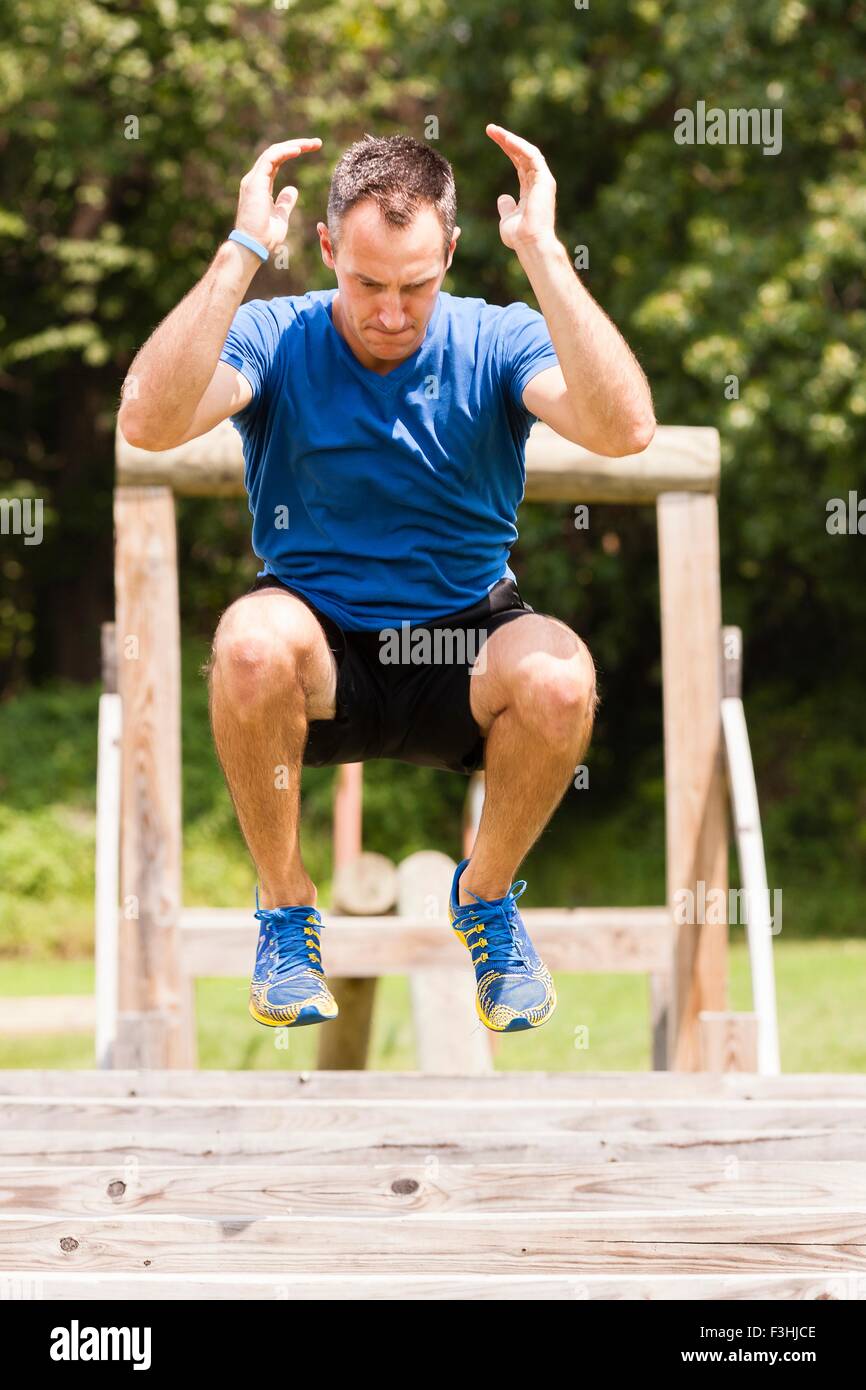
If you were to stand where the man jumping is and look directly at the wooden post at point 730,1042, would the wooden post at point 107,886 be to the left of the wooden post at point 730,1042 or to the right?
left

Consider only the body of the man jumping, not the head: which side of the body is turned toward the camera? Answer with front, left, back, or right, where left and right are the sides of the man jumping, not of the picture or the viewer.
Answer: front

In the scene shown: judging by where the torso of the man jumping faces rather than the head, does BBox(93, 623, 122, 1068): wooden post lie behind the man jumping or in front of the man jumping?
behind

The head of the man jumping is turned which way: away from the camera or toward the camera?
toward the camera

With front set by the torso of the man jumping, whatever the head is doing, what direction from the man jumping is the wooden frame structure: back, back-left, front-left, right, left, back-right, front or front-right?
back

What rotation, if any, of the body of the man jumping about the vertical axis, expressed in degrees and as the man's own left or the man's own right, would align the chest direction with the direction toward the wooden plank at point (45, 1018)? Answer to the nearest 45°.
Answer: approximately 180°

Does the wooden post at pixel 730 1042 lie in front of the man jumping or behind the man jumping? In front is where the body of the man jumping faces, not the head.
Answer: behind
